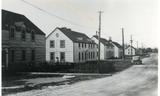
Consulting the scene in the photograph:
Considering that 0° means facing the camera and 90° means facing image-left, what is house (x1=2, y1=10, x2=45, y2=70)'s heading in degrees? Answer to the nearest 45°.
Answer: approximately 315°

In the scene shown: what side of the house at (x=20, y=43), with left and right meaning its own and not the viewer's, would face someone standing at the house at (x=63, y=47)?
left
